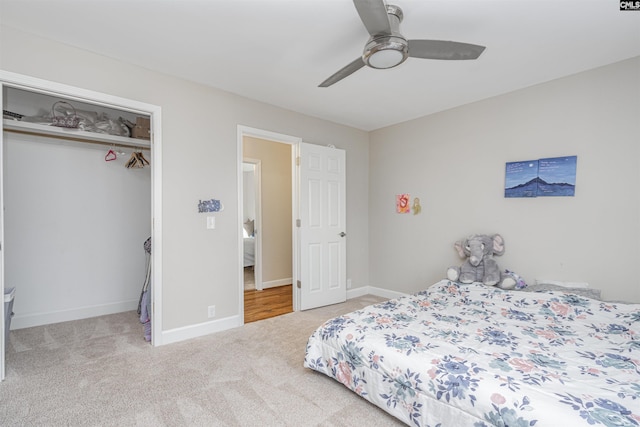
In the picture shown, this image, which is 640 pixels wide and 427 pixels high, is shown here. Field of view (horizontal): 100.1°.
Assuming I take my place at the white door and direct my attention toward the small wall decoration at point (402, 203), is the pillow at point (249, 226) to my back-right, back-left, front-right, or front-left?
back-left

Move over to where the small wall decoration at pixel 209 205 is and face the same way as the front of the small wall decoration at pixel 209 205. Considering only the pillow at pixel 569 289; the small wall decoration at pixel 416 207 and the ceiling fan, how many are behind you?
0

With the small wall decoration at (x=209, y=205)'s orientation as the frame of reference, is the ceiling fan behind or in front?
in front

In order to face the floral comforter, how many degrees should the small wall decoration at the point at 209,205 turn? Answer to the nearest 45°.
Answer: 0° — it already faces it

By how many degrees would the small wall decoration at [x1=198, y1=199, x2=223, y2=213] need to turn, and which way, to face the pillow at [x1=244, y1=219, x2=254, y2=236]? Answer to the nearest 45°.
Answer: approximately 135° to its left

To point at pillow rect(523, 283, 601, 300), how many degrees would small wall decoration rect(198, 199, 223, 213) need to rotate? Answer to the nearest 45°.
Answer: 0° — it already faces it

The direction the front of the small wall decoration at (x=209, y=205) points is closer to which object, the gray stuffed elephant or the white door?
the gray stuffed elephant

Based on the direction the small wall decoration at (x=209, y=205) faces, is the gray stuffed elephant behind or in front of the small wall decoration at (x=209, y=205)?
in front

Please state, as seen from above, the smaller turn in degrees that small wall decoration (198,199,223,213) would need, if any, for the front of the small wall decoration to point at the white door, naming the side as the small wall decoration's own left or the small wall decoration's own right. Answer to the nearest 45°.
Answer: approximately 45° to the small wall decoration's own left

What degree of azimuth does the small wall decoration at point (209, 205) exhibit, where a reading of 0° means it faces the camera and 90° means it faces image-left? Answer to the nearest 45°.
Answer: approximately 315°

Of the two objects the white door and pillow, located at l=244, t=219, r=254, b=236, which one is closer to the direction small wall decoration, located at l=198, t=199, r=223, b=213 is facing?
the white door
